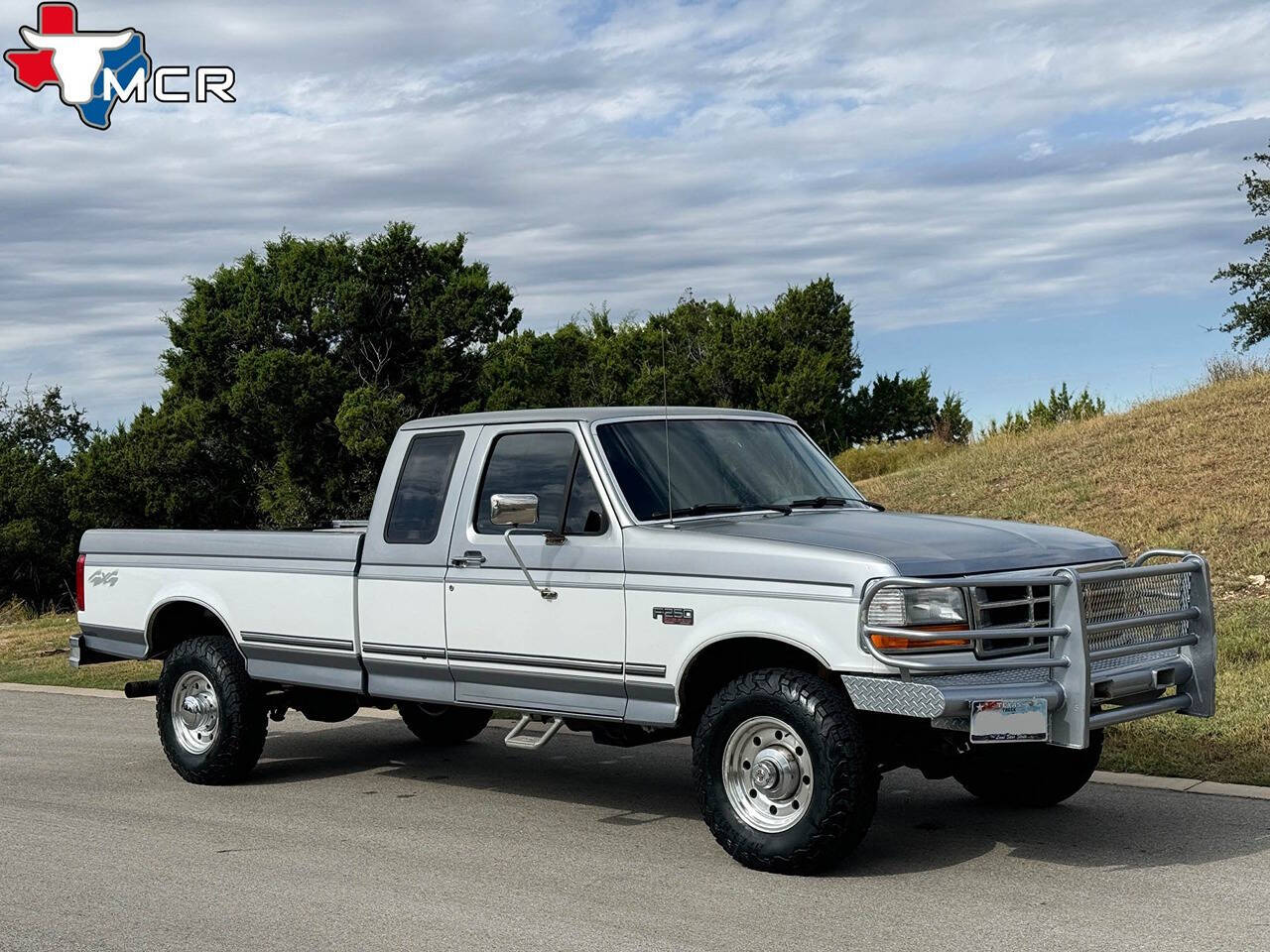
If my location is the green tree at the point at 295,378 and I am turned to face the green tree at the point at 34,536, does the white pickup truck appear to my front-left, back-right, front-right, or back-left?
back-left

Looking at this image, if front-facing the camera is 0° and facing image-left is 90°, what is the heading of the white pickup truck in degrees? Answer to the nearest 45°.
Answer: approximately 315°

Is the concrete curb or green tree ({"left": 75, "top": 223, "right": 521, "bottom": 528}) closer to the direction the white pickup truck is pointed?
the concrete curb

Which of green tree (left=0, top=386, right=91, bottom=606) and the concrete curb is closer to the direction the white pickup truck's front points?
the concrete curb

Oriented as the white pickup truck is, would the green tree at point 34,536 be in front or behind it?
behind

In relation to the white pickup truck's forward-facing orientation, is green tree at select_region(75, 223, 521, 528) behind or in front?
behind
